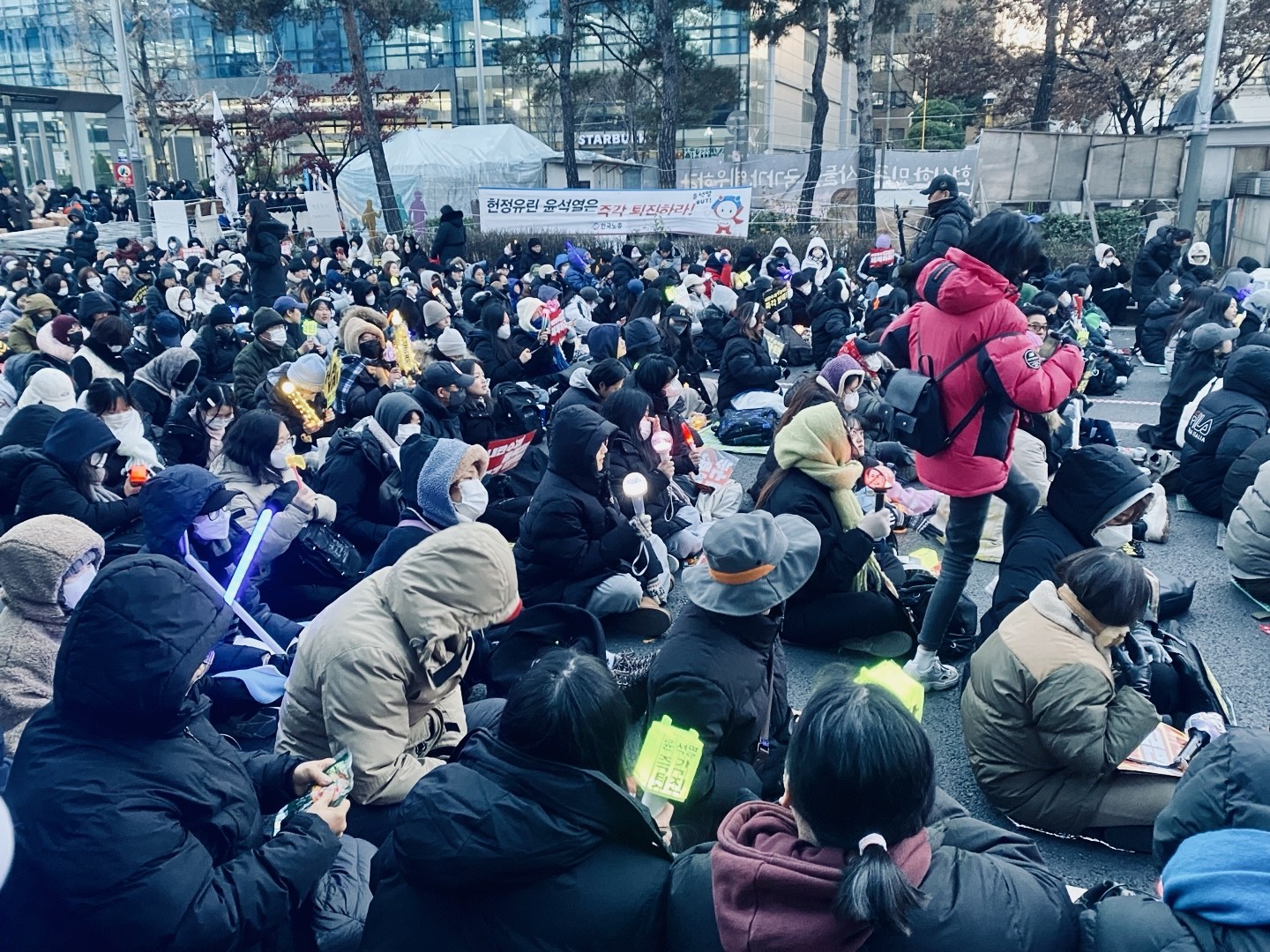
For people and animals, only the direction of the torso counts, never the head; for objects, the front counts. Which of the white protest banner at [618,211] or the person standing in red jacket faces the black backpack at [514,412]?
the white protest banner

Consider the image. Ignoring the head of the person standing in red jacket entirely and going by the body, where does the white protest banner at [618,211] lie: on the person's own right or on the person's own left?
on the person's own left

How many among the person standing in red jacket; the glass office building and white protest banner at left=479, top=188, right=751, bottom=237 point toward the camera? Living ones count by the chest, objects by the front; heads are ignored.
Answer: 2

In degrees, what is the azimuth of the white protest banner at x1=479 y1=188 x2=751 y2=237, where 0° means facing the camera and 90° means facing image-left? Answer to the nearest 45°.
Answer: approximately 0°

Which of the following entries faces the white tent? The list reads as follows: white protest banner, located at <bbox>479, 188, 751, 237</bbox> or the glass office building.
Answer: the glass office building

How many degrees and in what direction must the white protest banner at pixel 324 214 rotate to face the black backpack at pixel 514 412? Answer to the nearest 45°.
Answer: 0° — it already faces it

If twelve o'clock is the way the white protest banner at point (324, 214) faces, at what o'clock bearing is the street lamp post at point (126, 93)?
The street lamp post is roughly at 4 o'clock from the white protest banner.

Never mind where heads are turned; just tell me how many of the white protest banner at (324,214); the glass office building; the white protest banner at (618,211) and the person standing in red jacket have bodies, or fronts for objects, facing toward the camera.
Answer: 3

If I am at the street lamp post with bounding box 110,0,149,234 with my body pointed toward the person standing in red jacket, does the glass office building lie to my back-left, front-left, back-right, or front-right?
back-left

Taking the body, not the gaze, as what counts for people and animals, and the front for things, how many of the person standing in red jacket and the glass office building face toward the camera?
1
